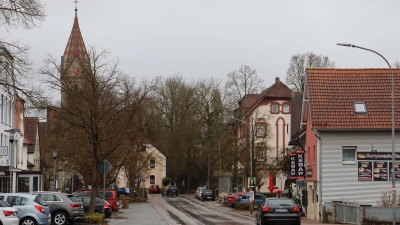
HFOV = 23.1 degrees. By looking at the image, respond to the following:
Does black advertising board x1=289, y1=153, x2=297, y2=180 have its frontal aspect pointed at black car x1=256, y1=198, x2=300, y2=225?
yes

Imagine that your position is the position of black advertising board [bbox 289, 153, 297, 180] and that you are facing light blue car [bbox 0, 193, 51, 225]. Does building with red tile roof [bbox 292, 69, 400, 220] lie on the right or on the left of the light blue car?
left

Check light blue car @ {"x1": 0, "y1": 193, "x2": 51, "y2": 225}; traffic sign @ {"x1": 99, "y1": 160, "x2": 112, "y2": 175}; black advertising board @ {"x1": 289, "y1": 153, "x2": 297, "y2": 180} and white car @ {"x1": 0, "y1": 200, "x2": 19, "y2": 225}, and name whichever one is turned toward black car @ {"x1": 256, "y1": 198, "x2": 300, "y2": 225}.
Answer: the black advertising board

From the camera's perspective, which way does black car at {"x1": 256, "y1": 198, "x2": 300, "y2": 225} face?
away from the camera

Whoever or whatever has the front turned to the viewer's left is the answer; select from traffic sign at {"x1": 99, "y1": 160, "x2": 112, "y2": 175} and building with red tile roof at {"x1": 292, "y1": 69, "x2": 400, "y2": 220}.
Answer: the building with red tile roof

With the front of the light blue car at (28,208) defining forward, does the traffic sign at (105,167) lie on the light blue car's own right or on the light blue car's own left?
on the light blue car's own right

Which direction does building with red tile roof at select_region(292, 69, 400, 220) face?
to the viewer's left

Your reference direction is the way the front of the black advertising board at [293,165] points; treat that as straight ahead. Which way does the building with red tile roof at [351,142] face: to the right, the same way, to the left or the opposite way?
to the right

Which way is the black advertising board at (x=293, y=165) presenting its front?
toward the camera

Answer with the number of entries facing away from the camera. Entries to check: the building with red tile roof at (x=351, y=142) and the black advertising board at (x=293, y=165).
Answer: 0
